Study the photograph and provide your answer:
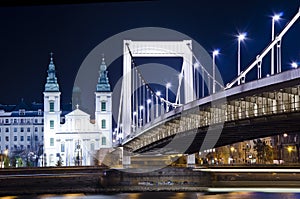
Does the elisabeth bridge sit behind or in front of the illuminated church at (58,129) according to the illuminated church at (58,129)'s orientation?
in front

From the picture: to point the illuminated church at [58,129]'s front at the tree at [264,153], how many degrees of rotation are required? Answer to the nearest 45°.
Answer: approximately 45° to its left

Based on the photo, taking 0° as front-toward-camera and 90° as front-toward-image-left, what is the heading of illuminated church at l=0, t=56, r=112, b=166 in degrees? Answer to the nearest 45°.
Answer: approximately 0°
